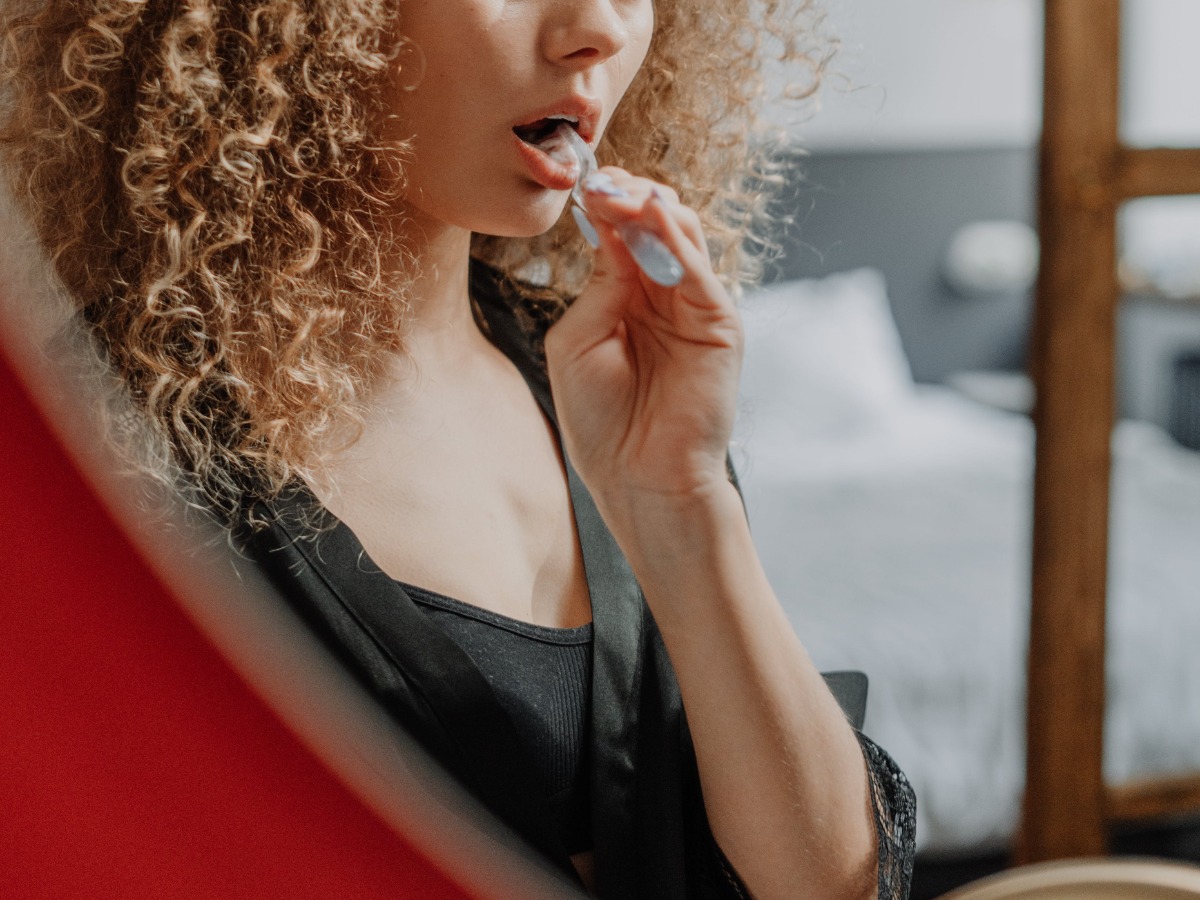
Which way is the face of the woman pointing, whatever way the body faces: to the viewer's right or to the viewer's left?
to the viewer's right

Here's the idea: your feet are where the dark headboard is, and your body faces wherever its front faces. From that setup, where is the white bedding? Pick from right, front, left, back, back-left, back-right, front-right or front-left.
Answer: front

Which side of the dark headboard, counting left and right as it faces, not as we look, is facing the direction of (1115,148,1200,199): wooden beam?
front

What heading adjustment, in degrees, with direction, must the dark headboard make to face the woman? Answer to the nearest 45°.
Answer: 0° — it already faces them

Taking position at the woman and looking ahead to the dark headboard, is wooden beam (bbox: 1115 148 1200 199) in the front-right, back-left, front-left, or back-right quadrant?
front-right

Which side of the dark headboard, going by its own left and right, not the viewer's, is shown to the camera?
front

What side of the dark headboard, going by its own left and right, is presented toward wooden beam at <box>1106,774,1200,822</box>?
front

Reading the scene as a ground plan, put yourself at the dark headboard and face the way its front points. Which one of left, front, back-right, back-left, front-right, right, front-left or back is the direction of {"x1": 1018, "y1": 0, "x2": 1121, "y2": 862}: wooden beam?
front

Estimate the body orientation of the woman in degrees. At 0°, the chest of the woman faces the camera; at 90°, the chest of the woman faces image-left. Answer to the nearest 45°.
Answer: approximately 315°
